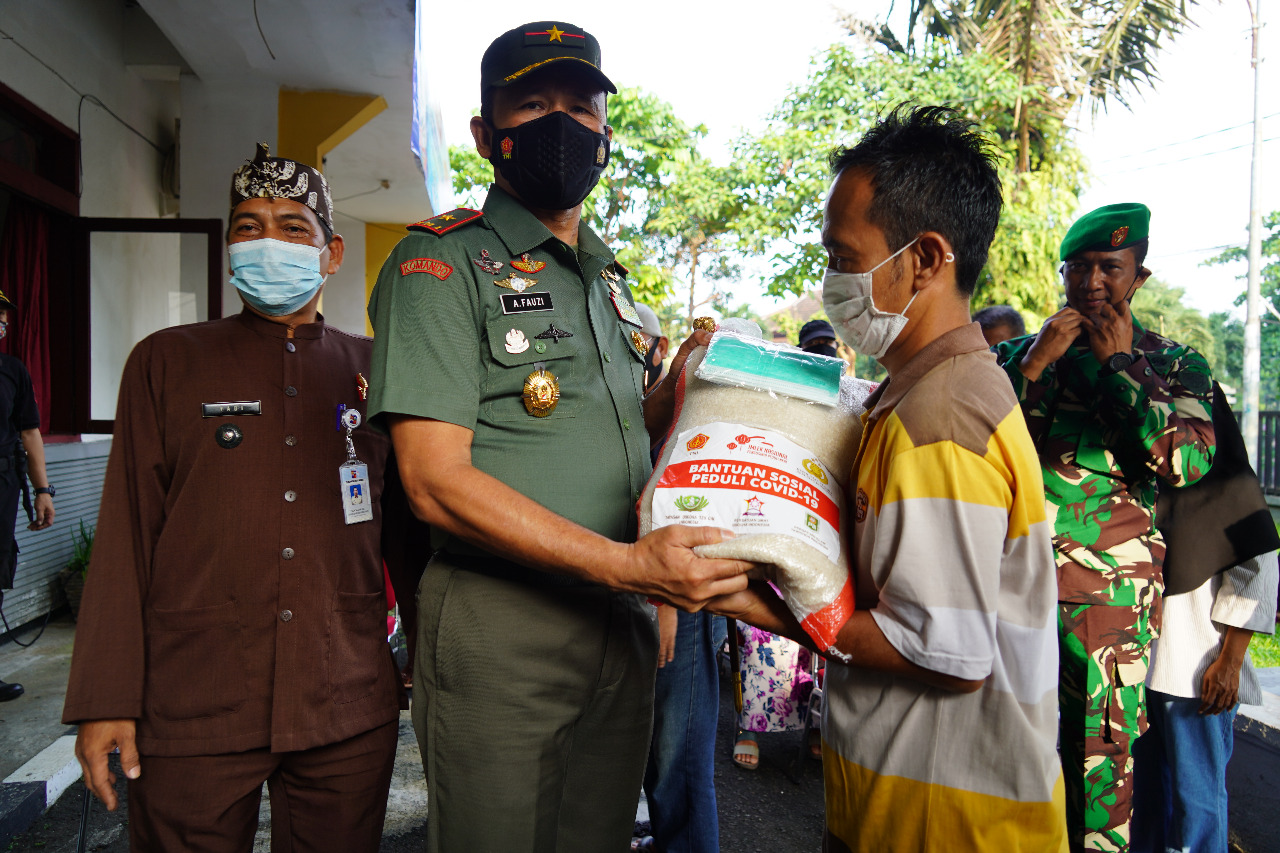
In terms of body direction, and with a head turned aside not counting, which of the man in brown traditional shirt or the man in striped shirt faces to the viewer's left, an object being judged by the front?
the man in striped shirt

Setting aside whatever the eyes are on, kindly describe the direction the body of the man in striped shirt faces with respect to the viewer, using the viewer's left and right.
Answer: facing to the left of the viewer

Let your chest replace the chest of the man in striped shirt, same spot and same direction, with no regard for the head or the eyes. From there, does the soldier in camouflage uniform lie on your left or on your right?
on your right

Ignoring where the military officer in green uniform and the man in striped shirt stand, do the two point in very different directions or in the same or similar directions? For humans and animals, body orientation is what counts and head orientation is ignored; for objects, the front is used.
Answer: very different directions

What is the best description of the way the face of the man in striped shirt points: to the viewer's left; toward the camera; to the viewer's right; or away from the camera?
to the viewer's left

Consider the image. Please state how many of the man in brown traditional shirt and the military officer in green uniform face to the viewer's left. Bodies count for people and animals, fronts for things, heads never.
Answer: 0

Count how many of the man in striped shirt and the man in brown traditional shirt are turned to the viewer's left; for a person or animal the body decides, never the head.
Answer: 1

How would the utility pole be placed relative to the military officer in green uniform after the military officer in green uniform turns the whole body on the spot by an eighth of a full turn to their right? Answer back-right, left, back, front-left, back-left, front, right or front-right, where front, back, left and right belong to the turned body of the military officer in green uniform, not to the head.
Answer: back-left

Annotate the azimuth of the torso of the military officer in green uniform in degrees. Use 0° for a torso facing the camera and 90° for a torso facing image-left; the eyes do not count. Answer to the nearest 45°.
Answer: approximately 315°
